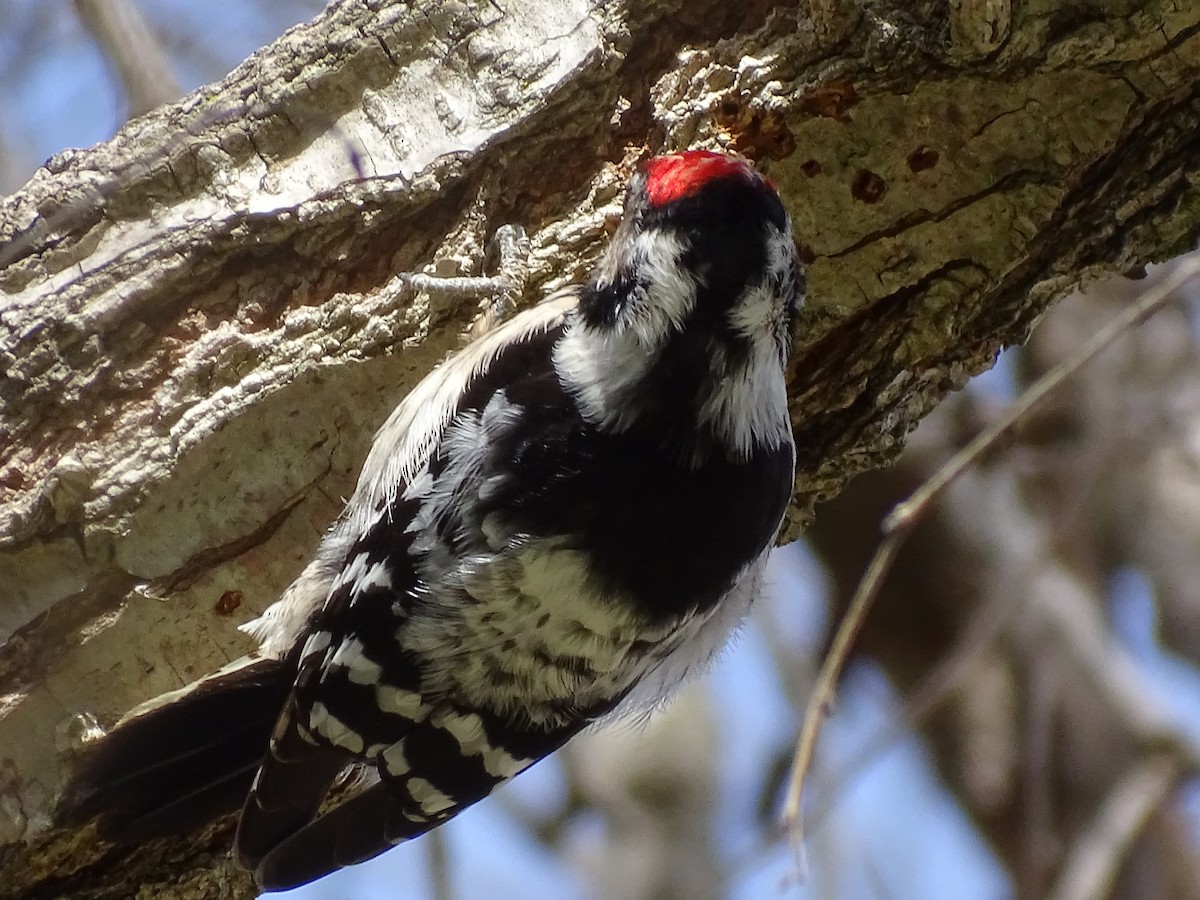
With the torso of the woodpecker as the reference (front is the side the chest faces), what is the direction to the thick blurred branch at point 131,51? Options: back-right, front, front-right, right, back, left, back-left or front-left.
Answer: front-left

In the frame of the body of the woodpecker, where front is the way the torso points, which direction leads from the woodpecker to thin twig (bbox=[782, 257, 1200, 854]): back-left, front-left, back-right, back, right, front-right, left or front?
right

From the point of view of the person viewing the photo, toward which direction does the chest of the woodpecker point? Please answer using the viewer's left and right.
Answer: facing away from the viewer and to the right of the viewer
